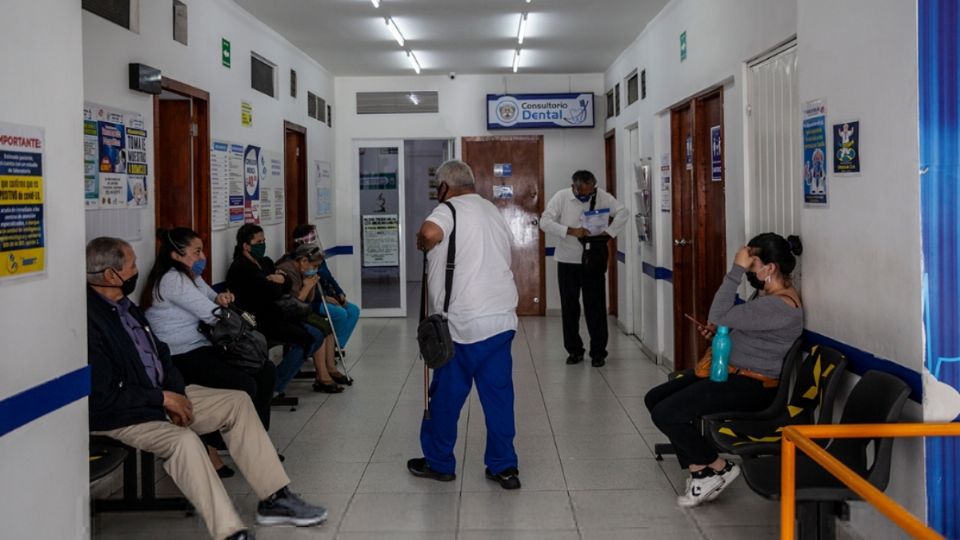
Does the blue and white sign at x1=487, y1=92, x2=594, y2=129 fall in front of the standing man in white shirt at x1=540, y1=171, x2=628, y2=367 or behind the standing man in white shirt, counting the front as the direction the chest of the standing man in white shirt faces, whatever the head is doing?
behind

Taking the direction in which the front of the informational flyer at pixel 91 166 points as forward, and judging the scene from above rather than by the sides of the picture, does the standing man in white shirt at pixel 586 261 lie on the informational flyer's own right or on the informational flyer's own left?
on the informational flyer's own left

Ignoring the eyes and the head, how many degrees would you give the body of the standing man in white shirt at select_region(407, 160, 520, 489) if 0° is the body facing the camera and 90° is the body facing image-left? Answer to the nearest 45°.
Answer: approximately 135°

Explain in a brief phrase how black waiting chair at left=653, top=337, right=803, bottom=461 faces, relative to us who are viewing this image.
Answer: facing to the left of the viewer

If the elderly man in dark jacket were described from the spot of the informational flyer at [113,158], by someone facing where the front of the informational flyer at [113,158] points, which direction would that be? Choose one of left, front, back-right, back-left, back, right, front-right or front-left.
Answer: front-right

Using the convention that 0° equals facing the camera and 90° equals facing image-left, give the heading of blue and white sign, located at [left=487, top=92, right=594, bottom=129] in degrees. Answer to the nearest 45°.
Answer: approximately 0°

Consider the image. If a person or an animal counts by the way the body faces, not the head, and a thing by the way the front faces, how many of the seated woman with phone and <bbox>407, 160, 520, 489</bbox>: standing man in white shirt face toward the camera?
0
